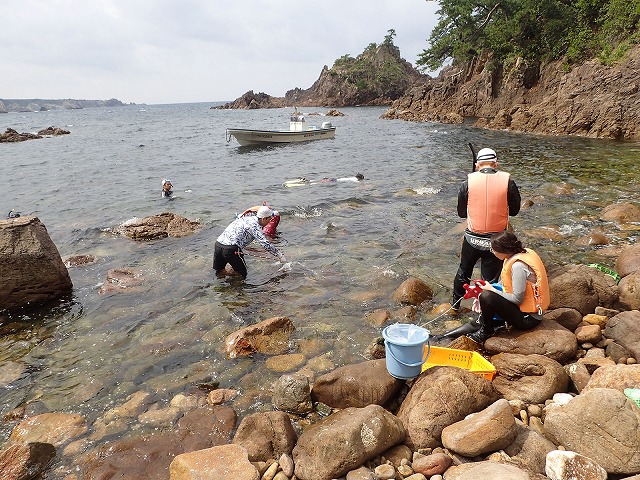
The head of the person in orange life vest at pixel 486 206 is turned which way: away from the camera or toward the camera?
away from the camera

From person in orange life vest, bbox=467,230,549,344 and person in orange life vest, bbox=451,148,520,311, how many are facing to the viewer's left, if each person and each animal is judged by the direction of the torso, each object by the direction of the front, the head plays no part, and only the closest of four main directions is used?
1

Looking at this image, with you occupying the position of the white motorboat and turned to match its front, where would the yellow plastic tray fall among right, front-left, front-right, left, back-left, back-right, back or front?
left

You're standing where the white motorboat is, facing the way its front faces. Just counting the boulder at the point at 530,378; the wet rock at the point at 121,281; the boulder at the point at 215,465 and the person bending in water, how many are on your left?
4

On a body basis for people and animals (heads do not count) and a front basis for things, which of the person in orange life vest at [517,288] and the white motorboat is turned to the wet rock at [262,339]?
the person in orange life vest

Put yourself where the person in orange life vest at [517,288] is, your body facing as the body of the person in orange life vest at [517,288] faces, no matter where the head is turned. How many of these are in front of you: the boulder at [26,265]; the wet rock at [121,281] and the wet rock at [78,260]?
3

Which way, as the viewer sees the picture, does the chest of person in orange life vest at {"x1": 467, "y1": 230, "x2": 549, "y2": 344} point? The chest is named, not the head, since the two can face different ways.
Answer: to the viewer's left

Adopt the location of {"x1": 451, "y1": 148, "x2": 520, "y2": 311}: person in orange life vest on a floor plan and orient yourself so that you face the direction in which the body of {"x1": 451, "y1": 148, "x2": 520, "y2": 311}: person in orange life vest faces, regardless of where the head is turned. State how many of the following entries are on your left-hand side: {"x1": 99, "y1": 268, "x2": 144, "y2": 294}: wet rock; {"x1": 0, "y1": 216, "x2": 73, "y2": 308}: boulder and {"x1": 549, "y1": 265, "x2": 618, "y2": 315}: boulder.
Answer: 2

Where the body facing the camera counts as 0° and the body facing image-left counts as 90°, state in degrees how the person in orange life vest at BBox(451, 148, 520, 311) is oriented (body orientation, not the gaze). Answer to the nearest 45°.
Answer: approximately 180°

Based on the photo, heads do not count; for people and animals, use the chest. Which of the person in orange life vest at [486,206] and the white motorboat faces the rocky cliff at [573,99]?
the person in orange life vest

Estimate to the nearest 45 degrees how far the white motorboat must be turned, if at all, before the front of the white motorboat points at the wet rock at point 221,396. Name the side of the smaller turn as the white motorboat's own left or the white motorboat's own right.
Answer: approximately 90° to the white motorboat's own left

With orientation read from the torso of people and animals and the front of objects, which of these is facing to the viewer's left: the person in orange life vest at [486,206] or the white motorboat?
the white motorboat

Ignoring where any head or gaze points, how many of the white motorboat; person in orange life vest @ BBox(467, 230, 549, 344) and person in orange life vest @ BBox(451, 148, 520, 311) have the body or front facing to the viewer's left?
2

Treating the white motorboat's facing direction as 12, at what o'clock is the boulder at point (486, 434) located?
The boulder is roughly at 9 o'clock from the white motorboat.

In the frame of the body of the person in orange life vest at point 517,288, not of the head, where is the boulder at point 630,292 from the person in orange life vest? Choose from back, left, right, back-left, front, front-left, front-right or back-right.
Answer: back-right

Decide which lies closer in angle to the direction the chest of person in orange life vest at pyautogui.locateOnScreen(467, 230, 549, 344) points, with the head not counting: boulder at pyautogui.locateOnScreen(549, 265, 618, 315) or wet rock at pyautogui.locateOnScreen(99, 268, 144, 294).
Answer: the wet rock

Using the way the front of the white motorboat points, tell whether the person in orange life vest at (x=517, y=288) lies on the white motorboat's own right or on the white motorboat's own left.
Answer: on the white motorboat's own left

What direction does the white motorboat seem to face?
to the viewer's left

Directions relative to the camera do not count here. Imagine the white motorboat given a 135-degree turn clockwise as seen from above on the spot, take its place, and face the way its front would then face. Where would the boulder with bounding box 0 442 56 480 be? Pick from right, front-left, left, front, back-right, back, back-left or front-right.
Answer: back-right
